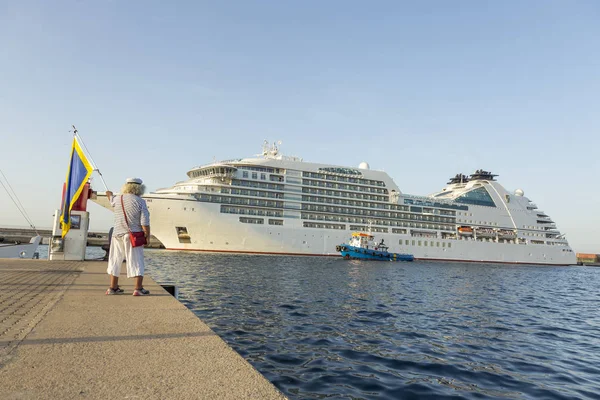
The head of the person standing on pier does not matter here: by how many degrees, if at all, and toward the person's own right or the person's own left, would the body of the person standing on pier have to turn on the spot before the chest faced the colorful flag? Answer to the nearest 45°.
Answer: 0° — they already face it

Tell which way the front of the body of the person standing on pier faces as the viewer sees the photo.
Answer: away from the camera
